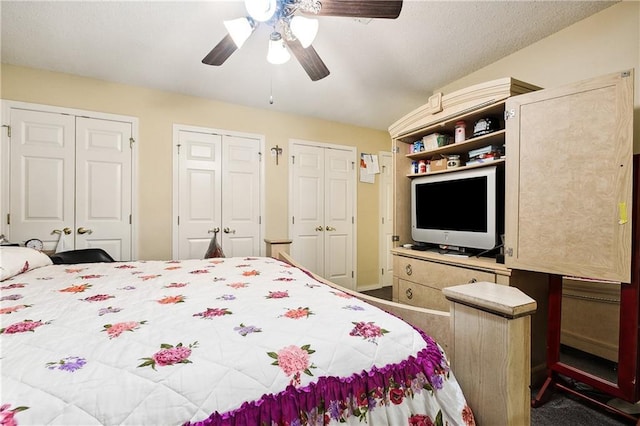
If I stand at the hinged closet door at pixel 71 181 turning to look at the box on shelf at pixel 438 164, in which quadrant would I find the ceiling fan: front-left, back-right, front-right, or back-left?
front-right

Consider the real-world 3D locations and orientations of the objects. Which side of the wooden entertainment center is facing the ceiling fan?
front

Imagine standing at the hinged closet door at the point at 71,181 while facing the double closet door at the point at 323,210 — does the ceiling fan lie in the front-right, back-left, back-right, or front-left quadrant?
front-right

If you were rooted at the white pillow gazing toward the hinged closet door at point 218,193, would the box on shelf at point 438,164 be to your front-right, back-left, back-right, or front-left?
front-right

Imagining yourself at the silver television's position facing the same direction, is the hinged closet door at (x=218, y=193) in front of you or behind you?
in front

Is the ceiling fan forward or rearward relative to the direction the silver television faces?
forward

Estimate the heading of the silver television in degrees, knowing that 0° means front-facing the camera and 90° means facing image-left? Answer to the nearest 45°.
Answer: approximately 45°

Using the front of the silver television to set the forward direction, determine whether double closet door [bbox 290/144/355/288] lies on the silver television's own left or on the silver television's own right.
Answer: on the silver television's own right

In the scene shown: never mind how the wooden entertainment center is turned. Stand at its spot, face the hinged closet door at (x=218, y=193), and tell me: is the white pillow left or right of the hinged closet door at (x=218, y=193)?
left

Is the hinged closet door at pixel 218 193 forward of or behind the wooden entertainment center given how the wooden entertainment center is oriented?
forward

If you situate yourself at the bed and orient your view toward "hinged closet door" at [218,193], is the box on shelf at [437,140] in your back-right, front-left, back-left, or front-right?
front-right
